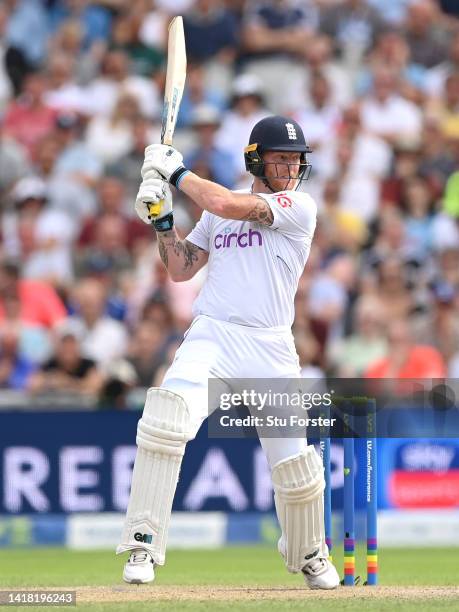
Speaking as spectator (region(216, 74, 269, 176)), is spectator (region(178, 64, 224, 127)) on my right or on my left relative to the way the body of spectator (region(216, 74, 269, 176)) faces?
on my right

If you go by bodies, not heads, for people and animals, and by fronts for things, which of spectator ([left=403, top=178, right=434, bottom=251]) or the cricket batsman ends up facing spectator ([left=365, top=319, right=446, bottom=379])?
spectator ([left=403, top=178, right=434, bottom=251])

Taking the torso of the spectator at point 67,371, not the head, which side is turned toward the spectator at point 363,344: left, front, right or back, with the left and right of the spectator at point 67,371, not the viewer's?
left

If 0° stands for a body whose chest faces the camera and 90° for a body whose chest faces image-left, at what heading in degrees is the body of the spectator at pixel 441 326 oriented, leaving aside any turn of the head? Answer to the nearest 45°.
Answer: approximately 0°

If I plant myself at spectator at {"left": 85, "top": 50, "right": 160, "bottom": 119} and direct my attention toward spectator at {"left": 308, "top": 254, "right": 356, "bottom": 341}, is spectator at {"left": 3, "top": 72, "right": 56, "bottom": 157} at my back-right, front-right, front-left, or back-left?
back-right
